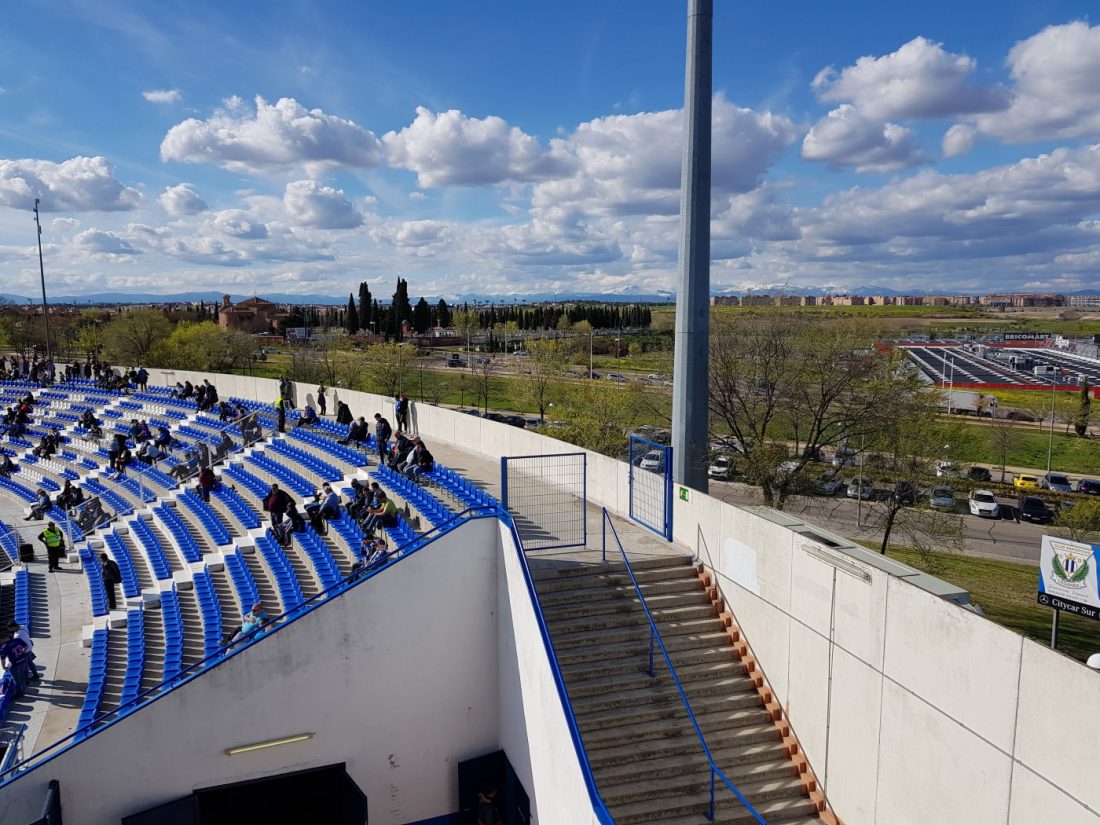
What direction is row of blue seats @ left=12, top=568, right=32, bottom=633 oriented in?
to the viewer's left

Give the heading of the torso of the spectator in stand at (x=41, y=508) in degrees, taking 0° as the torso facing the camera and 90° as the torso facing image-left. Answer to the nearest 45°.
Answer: approximately 45°

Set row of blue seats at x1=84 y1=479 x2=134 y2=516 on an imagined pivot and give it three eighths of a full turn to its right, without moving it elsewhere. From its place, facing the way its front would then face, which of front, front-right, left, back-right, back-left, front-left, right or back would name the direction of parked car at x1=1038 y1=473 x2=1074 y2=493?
right

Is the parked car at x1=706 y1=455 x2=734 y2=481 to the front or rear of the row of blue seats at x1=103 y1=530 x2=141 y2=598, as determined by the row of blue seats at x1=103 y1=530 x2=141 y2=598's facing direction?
to the rear

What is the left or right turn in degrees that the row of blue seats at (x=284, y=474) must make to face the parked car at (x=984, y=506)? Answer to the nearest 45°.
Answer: approximately 135° to its left

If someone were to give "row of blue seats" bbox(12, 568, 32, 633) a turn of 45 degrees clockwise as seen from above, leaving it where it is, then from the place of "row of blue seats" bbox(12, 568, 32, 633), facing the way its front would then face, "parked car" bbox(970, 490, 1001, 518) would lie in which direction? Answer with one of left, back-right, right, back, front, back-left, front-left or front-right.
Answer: back-right

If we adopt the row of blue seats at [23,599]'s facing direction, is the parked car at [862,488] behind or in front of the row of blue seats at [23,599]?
behind

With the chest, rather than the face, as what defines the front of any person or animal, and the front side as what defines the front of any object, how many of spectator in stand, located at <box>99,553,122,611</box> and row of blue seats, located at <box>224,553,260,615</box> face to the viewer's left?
2

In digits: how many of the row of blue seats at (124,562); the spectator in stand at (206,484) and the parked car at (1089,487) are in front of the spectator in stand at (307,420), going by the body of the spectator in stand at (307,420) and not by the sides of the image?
2

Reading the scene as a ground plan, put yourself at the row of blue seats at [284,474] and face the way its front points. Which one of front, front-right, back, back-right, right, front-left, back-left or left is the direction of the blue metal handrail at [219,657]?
front-left

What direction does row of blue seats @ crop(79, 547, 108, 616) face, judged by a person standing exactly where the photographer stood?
facing to the left of the viewer

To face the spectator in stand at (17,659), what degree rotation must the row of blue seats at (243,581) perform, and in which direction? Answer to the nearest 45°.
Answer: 0° — it already faces them

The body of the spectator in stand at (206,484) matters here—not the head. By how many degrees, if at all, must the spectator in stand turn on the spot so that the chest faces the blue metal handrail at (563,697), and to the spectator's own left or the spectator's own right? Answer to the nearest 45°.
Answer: approximately 45° to the spectator's own left

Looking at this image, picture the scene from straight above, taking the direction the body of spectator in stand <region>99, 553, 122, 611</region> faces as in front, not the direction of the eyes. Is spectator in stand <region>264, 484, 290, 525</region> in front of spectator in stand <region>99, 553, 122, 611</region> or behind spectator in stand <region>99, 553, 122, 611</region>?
behind

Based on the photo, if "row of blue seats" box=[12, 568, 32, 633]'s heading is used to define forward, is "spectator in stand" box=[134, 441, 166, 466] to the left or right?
on its right

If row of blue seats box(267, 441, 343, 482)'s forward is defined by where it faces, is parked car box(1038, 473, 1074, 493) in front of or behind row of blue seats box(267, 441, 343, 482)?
behind
